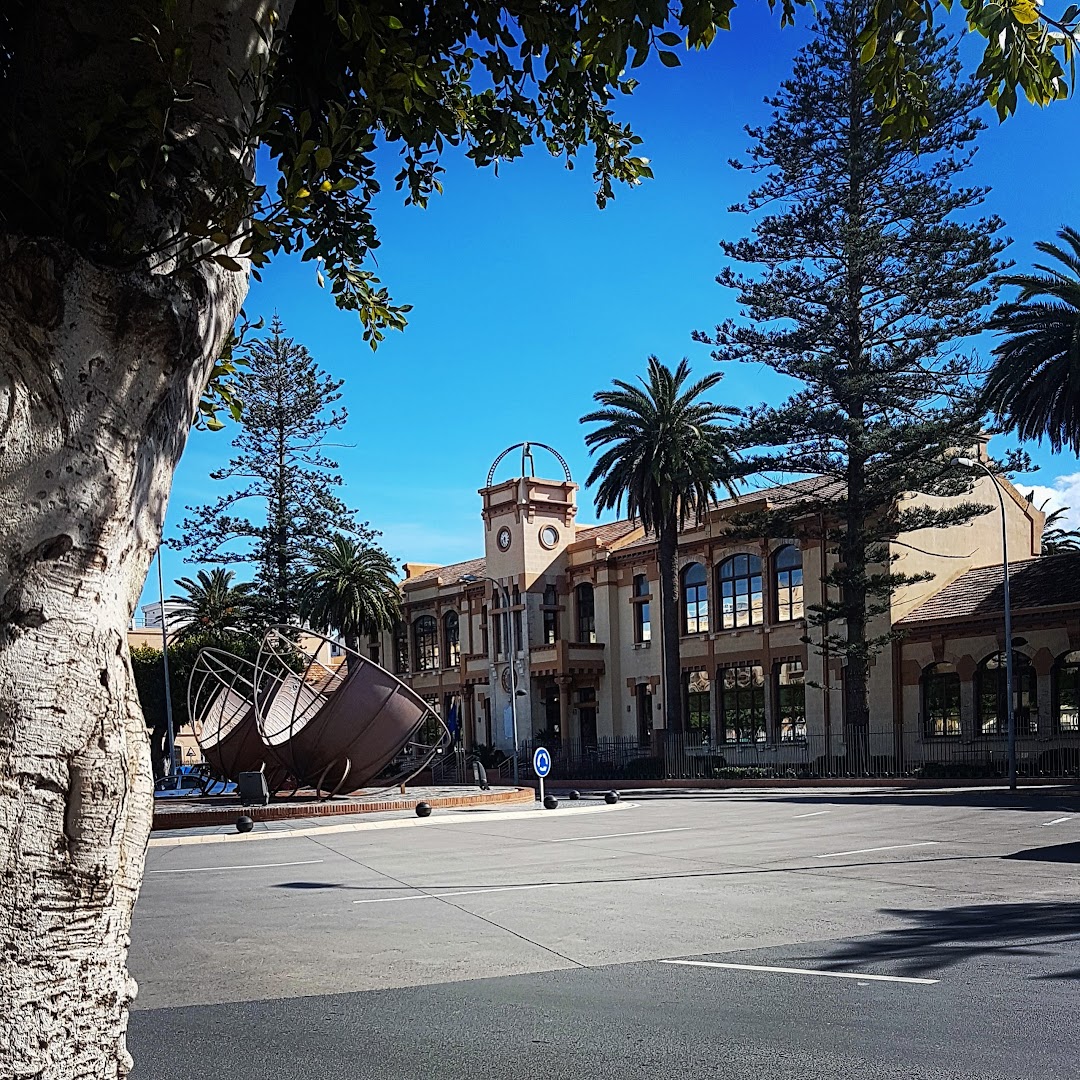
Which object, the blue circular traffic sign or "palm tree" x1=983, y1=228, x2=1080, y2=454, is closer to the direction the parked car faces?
the palm tree

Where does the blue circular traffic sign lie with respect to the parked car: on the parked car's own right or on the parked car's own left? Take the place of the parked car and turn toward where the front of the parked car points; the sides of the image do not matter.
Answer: on the parked car's own right

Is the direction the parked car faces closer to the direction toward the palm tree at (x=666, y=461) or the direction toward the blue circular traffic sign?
the palm tree
